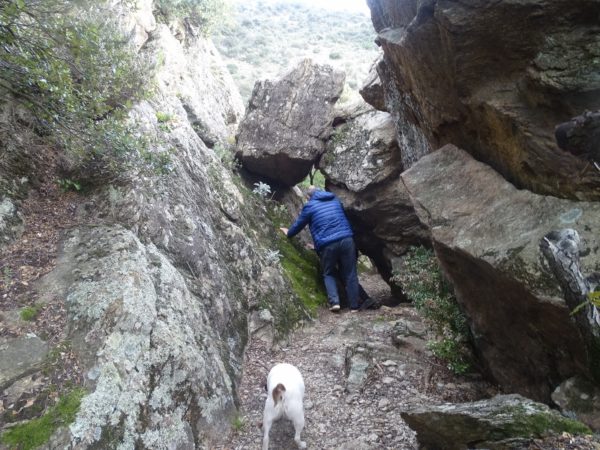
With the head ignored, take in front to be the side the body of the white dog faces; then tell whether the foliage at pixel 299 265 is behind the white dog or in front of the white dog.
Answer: in front

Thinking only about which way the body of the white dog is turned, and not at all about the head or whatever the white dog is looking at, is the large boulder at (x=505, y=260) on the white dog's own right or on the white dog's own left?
on the white dog's own right

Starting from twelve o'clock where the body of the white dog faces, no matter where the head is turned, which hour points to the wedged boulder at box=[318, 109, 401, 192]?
The wedged boulder is roughly at 1 o'clock from the white dog.

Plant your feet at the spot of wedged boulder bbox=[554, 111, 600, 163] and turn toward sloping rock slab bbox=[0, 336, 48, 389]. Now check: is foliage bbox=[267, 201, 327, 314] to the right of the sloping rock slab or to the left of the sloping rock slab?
right

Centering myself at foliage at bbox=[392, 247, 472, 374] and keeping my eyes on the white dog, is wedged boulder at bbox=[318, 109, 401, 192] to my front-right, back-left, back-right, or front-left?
back-right

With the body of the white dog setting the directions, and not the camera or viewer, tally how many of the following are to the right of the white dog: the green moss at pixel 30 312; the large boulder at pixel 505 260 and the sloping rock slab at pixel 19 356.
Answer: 1

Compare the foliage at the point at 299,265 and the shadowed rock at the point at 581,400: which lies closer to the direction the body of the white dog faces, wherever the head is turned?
the foliage

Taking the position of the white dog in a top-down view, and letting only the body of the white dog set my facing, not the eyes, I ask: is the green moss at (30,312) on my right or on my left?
on my left

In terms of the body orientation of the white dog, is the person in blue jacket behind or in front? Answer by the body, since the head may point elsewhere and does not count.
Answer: in front

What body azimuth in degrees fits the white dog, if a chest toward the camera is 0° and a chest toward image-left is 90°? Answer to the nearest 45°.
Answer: approximately 180°
